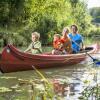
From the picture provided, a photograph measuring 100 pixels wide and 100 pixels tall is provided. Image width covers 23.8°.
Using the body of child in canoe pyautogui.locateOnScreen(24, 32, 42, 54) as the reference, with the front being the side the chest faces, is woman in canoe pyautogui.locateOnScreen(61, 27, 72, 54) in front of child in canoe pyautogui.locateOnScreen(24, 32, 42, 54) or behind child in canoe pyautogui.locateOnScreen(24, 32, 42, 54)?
behind

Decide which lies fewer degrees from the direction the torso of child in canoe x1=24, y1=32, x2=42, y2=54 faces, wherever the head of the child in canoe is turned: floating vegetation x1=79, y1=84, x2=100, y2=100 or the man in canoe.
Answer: the floating vegetation

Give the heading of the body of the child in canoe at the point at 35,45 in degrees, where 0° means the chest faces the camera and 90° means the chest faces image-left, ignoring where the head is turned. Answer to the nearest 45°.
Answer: approximately 45°

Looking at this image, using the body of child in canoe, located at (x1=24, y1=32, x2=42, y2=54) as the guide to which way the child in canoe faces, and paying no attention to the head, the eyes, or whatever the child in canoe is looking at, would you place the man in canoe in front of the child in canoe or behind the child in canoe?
behind

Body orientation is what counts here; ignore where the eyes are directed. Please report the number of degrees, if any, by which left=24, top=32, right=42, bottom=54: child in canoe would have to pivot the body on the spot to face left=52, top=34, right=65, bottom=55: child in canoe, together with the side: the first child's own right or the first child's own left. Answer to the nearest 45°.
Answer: approximately 180°

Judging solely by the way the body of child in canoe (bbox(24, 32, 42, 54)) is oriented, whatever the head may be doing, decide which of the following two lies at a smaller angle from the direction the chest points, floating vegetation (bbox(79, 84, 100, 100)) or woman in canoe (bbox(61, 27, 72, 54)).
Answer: the floating vegetation
